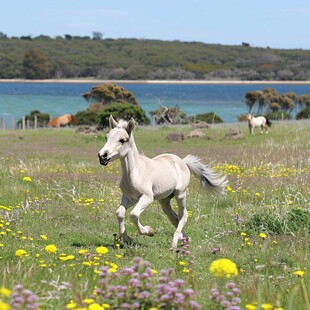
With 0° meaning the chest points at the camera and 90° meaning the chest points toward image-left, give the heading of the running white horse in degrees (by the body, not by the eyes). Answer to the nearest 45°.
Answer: approximately 45°

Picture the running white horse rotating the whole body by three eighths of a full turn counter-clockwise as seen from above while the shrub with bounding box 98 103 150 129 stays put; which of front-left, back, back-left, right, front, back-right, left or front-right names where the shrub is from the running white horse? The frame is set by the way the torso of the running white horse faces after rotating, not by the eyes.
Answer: left

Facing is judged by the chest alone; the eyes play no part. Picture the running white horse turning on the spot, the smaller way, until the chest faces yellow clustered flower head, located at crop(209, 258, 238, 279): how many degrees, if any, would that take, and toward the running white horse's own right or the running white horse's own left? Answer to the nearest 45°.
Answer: approximately 45° to the running white horse's own left

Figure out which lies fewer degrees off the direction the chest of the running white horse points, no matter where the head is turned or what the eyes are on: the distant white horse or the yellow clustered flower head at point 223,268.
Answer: the yellow clustered flower head

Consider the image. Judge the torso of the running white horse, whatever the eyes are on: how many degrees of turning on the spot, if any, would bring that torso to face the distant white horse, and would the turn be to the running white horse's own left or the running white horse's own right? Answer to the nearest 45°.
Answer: approximately 135° to the running white horse's own right
